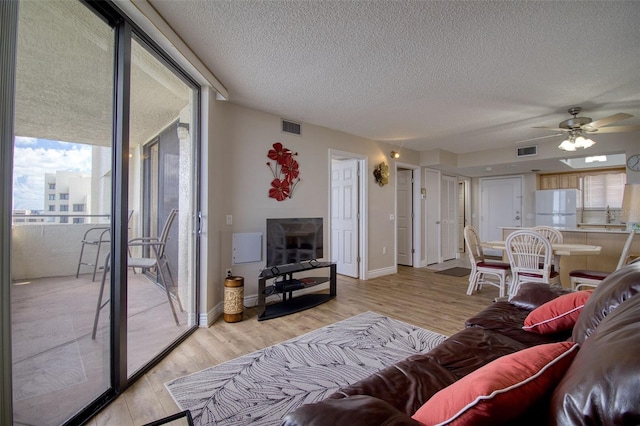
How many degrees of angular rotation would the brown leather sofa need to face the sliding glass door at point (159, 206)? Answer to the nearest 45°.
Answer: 0° — it already faces it

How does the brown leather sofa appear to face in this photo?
to the viewer's left

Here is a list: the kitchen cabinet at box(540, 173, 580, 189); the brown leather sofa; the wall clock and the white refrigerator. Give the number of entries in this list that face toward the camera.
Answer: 3

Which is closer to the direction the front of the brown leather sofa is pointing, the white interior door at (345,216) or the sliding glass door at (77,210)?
the sliding glass door

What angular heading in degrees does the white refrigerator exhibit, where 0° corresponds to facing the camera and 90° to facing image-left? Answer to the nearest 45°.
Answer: approximately 0°

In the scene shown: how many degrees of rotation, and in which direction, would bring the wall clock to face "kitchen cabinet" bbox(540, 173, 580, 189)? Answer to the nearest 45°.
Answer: approximately 135° to its right

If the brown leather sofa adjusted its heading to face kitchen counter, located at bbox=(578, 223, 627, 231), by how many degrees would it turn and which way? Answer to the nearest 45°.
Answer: approximately 90° to its right

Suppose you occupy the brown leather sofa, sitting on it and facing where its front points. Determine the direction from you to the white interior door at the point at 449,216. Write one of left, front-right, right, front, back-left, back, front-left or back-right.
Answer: right

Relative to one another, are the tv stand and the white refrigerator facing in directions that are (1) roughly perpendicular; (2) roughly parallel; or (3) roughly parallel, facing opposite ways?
roughly perpendicular

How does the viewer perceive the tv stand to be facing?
facing the viewer and to the right of the viewer

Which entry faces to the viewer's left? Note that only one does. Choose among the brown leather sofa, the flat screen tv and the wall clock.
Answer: the brown leather sofa

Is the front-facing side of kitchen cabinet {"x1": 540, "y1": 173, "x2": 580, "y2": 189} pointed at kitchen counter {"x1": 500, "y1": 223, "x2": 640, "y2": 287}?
yes

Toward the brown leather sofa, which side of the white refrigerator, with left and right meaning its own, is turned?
front

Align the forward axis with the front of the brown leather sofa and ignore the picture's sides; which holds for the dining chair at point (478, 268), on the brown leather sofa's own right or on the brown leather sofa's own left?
on the brown leather sofa's own right
